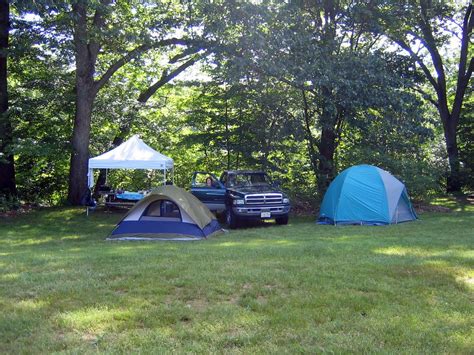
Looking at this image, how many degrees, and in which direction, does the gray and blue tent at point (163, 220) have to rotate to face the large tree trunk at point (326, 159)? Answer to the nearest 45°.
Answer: approximately 135° to its left

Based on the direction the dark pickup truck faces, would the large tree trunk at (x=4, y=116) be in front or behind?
behind

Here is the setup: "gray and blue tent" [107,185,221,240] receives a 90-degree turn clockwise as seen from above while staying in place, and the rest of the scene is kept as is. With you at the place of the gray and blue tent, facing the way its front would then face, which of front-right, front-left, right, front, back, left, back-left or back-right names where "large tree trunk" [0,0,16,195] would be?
front-right

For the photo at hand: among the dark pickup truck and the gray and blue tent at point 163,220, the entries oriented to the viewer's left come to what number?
0

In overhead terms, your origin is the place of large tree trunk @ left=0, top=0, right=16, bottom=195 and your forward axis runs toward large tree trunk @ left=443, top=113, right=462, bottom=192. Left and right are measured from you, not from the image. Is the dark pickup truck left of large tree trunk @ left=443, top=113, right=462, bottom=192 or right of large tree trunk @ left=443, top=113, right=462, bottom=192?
right

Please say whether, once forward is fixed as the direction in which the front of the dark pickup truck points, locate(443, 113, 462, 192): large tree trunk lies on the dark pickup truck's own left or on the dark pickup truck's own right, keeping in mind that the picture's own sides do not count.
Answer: on the dark pickup truck's own left

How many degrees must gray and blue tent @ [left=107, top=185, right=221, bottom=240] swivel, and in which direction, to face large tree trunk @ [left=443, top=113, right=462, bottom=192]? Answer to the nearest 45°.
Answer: approximately 135° to its left

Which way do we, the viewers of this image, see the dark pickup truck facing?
facing the viewer and to the right of the viewer

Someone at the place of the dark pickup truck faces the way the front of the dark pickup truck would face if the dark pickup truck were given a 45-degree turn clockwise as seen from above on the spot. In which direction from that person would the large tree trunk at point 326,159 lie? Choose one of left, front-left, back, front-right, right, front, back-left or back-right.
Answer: back-left

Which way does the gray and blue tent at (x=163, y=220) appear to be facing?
toward the camera

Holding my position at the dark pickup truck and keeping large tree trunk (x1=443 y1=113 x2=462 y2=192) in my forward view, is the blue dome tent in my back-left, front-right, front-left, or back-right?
front-right

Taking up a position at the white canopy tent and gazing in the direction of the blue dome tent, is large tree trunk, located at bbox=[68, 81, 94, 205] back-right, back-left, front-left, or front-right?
back-left

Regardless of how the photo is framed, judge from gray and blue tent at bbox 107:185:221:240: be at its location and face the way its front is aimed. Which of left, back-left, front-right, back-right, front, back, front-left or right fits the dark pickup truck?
back-left

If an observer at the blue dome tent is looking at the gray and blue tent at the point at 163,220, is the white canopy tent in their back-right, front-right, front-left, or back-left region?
front-right
